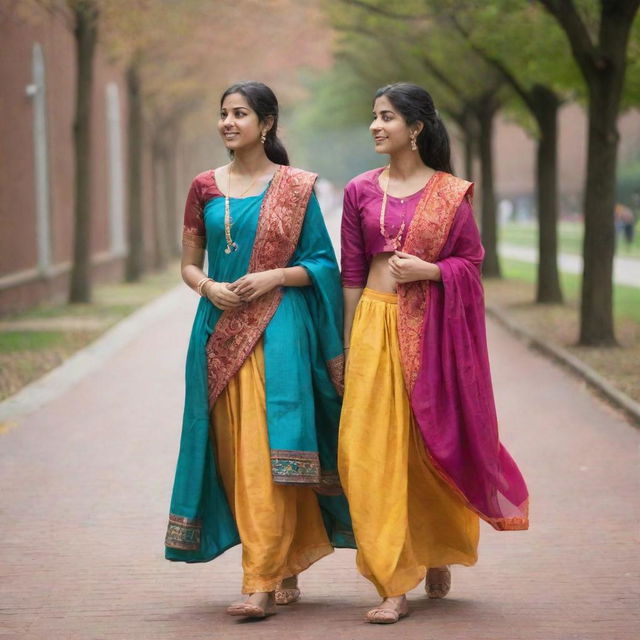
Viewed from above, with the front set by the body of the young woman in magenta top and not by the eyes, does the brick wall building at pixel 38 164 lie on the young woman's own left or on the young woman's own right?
on the young woman's own right

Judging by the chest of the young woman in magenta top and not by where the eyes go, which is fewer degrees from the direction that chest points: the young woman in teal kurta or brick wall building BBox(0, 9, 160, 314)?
the young woman in teal kurta

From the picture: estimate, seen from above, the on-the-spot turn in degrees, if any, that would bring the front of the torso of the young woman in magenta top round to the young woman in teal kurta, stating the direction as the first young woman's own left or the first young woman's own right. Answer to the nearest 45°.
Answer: approximately 45° to the first young woman's own right

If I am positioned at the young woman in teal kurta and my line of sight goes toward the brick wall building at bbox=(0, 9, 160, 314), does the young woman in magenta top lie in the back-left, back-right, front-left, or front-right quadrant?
back-right

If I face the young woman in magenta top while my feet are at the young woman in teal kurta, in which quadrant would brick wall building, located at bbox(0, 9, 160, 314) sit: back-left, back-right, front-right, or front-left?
back-left

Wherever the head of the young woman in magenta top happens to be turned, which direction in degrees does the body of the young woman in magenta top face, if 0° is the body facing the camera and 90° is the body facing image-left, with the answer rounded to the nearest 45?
approximately 45°
